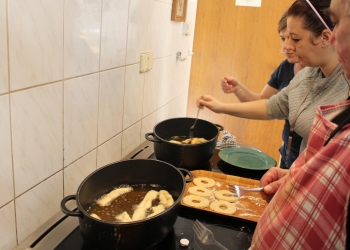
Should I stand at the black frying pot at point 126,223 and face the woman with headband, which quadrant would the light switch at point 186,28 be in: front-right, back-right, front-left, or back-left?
front-left

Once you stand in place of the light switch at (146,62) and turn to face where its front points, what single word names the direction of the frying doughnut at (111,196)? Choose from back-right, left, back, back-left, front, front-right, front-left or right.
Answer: front-right

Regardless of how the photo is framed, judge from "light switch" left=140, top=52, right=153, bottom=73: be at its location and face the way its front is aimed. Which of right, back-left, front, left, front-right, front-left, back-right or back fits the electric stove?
front-right

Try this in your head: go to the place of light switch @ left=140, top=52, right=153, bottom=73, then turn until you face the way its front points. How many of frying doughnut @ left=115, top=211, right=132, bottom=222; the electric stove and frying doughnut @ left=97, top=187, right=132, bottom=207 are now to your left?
0

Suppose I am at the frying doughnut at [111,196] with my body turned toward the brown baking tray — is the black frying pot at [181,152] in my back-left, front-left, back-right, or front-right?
front-left

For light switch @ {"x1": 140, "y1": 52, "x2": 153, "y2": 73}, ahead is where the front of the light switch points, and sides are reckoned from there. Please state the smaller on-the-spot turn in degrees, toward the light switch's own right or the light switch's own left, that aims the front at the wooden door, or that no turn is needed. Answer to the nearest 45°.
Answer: approximately 90° to the light switch's own left

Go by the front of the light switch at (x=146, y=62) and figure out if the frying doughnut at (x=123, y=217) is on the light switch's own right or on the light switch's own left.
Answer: on the light switch's own right

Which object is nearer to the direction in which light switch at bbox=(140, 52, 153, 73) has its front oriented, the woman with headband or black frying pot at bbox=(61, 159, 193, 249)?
the woman with headband

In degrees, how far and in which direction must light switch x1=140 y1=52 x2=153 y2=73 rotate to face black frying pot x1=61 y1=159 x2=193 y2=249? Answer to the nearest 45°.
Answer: approximately 45° to its right

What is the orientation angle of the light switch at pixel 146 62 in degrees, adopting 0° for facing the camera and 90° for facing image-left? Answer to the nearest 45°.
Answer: approximately 315°

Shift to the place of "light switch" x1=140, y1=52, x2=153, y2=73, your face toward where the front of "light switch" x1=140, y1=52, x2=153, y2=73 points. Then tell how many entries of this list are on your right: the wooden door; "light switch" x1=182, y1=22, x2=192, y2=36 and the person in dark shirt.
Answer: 0

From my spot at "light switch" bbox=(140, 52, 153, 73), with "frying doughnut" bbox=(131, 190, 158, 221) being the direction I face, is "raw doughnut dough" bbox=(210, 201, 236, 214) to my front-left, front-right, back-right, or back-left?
front-left
